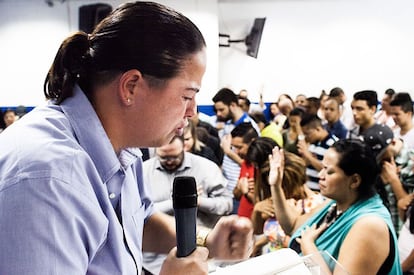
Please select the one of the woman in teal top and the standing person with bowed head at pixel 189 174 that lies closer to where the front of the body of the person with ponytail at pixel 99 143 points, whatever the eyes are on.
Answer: the woman in teal top

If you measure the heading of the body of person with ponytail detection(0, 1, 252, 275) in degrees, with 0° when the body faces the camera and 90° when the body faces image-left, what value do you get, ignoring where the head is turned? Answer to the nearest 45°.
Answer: approximately 270°

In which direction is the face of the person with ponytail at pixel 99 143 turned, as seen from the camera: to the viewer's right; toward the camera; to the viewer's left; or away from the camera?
to the viewer's right

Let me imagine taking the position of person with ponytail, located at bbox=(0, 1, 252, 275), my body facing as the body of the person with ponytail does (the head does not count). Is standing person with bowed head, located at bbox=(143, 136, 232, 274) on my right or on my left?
on my left

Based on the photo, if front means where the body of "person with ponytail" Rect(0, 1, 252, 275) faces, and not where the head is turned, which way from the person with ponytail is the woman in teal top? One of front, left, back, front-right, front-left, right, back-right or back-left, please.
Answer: front-left

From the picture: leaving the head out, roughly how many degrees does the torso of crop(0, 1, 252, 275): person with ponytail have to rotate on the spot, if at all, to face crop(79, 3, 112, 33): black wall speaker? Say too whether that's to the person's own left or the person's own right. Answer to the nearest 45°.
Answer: approximately 90° to the person's own left

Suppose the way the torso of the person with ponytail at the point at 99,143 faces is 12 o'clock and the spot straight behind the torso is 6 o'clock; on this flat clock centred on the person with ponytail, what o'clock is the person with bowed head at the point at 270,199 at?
The person with bowed head is roughly at 10 o'clock from the person with ponytail.

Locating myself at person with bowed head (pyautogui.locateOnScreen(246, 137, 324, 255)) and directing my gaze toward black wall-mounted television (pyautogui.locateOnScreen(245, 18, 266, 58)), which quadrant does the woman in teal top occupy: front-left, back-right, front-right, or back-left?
back-right
